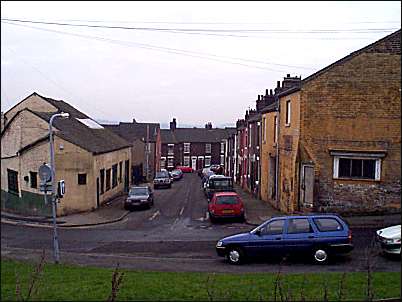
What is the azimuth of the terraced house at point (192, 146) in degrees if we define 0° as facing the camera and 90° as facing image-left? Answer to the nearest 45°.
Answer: approximately 0°

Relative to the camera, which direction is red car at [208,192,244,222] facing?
away from the camera

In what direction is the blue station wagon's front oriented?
to the viewer's left

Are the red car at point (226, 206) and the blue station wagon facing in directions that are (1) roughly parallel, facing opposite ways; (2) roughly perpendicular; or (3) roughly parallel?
roughly perpendicular

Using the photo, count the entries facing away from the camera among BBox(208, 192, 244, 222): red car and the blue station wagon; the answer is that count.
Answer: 1

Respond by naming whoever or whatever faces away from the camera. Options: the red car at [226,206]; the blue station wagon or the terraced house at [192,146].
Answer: the red car
